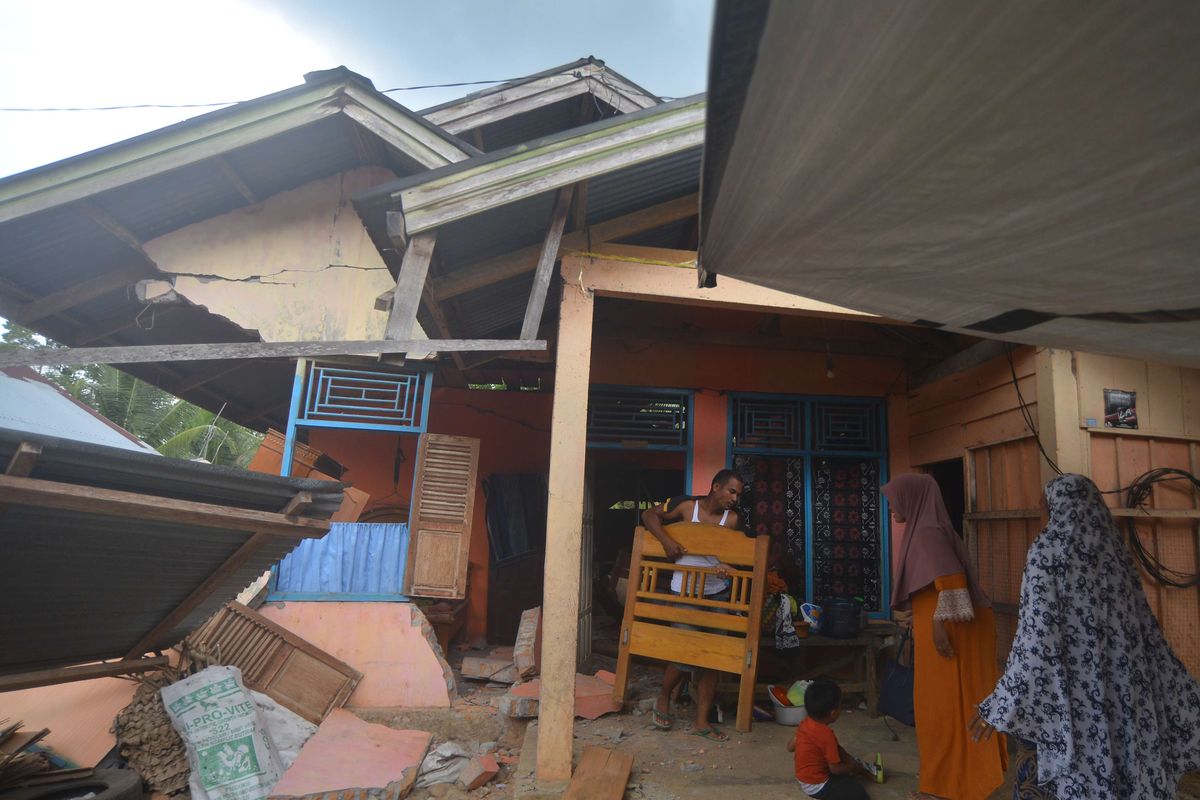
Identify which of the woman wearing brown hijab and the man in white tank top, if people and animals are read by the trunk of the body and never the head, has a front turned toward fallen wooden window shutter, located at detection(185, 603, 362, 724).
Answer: the woman wearing brown hijab

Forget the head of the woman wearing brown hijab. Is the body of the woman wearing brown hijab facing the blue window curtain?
yes

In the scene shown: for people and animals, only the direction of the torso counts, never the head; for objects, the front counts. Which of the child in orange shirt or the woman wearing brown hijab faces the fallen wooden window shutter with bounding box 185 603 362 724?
the woman wearing brown hijab

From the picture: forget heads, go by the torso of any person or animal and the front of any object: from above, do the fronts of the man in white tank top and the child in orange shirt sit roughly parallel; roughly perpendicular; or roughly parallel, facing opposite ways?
roughly perpendicular

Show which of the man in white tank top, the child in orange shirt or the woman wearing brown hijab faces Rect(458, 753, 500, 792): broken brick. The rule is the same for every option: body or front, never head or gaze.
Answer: the woman wearing brown hijab

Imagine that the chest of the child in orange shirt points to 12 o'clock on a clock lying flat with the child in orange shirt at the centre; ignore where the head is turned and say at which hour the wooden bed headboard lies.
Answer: The wooden bed headboard is roughly at 9 o'clock from the child in orange shirt.

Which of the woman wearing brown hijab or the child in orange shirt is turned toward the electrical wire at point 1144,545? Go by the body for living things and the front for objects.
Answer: the child in orange shirt

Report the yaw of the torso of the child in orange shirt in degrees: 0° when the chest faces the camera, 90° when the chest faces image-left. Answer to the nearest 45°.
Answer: approximately 225°

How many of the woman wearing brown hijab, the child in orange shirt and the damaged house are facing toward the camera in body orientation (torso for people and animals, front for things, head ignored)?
1

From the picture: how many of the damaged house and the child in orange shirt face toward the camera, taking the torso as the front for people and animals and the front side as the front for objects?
1

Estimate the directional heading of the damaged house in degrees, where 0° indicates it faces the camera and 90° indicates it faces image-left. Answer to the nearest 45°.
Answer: approximately 0°

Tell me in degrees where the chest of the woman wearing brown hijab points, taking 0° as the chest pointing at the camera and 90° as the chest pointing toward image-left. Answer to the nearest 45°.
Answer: approximately 90°
